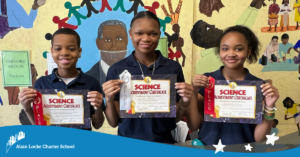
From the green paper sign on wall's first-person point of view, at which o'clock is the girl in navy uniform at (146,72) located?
The girl in navy uniform is roughly at 11 o'clock from the green paper sign on wall.

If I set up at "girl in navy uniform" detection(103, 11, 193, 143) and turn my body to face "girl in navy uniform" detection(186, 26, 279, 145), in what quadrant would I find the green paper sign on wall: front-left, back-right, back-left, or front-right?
back-left

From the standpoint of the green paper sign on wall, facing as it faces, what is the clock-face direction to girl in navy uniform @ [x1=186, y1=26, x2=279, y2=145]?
The girl in navy uniform is roughly at 11 o'clock from the green paper sign on wall.

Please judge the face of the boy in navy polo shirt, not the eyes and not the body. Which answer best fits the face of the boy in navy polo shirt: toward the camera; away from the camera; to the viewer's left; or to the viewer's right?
toward the camera

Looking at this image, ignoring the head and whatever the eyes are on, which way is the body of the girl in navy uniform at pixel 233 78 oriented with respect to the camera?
toward the camera

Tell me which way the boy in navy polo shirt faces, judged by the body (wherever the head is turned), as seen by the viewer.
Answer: toward the camera

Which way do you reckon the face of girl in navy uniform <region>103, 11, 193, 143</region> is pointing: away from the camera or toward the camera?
toward the camera

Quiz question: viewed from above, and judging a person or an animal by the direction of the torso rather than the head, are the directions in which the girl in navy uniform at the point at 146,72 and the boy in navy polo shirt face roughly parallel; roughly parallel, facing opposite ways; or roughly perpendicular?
roughly parallel

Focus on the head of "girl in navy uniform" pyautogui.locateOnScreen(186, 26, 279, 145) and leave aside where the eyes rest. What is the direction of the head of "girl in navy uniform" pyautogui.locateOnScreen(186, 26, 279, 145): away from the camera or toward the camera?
toward the camera
